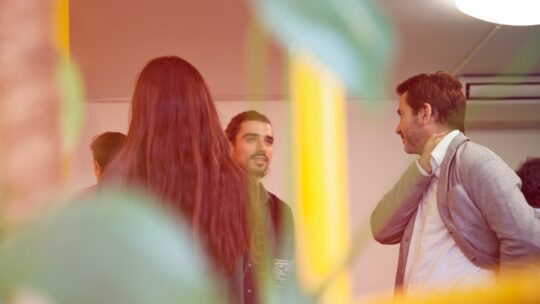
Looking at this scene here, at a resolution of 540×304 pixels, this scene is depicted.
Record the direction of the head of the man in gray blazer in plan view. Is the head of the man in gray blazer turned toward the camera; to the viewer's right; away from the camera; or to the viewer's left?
to the viewer's left

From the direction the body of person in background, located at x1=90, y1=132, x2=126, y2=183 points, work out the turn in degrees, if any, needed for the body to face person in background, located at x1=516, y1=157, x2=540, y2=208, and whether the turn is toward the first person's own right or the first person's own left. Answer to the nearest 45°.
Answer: approximately 45° to the first person's own right

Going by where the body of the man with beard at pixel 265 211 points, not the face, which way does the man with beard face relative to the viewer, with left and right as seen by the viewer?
facing the viewer and to the right of the viewer

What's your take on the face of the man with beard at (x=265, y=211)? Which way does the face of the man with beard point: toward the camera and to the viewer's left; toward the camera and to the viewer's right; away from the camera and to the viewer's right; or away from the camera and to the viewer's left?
toward the camera and to the viewer's right
